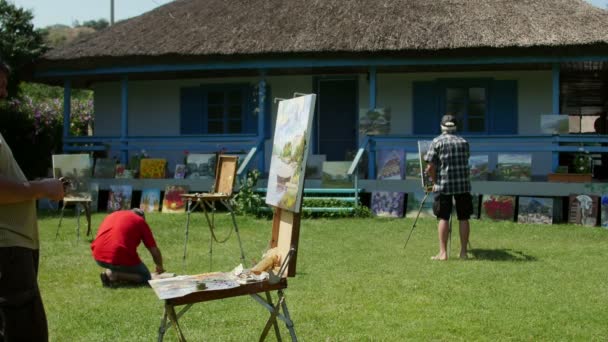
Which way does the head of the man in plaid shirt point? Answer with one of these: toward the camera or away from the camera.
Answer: away from the camera

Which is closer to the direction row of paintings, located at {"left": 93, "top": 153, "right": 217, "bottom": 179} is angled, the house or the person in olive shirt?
the person in olive shirt

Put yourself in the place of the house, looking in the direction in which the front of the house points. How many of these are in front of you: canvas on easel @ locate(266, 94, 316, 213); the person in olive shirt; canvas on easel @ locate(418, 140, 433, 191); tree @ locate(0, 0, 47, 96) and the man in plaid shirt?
4

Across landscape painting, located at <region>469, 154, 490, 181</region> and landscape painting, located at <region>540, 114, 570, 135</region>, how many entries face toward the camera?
2

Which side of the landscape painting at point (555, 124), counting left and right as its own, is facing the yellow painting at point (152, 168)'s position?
right

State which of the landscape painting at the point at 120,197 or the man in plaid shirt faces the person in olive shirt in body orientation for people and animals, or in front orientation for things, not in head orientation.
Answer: the landscape painting

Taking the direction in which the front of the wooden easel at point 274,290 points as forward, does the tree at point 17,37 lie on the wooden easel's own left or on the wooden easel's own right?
on the wooden easel's own right

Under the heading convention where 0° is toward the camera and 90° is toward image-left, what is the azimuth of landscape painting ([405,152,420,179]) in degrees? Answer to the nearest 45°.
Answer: approximately 0°

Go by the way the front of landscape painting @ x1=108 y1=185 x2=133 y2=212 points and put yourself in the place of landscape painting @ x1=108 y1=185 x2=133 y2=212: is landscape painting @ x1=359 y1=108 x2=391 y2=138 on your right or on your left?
on your left

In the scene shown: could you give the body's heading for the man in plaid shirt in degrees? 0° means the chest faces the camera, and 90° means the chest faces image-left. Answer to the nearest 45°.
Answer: approximately 135°

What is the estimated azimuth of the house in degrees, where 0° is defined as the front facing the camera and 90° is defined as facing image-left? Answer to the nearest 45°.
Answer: approximately 0°

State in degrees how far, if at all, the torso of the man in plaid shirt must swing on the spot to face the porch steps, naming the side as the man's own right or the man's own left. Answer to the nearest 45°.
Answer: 0° — they already face it
